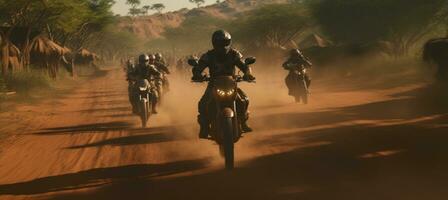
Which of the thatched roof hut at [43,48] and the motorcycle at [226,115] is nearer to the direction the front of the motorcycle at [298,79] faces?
the motorcycle

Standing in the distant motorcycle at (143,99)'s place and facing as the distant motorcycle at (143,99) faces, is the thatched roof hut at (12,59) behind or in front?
behind

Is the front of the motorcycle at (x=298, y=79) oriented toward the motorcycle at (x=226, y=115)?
yes

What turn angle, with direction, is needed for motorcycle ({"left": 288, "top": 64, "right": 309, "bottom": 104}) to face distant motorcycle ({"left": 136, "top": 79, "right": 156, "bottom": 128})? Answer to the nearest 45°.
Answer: approximately 45° to its right

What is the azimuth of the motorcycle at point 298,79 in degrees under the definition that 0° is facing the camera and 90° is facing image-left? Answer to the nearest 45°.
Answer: approximately 0°

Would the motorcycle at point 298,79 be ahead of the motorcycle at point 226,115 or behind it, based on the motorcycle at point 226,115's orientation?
behind

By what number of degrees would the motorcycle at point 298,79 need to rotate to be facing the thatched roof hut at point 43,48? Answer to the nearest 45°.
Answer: approximately 135° to its right

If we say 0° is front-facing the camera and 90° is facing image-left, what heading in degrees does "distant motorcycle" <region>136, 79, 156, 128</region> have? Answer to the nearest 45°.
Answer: approximately 0°

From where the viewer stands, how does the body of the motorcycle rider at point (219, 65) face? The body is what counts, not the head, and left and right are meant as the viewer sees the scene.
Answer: facing the viewer

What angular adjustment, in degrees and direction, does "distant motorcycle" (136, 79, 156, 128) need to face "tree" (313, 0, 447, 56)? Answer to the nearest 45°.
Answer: approximately 135° to its left
